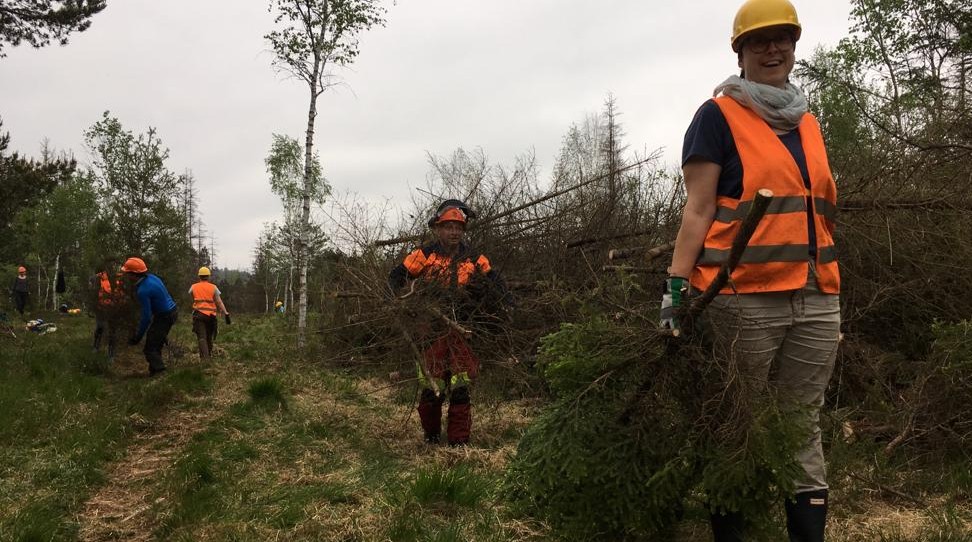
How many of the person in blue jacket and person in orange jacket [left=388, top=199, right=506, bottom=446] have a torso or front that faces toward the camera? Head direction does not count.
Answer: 1

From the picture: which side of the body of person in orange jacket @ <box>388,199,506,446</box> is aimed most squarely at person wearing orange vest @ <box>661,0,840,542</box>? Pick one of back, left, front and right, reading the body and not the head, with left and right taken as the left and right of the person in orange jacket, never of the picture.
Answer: front

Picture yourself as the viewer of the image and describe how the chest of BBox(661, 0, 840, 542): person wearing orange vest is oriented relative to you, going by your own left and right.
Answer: facing the viewer and to the right of the viewer

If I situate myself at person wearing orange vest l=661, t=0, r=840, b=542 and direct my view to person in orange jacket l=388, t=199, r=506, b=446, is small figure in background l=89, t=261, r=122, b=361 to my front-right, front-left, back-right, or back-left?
front-left

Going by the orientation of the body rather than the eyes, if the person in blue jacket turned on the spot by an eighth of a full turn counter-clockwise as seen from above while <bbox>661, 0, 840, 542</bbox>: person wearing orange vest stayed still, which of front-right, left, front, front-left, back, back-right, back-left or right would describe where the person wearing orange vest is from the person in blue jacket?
front-left

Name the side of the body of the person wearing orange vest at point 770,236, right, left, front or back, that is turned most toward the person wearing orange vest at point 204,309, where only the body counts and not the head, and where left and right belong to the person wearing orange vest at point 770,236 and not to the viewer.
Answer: back

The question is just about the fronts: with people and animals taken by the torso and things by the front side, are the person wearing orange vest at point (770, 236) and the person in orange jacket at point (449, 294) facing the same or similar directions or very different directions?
same or similar directions

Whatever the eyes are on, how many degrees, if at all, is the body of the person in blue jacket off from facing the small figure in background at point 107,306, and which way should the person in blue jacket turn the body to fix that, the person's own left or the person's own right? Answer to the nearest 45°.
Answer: approximately 45° to the person's own right

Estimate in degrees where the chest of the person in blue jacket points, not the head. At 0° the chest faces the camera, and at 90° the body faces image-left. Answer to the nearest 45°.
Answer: approximately 90°

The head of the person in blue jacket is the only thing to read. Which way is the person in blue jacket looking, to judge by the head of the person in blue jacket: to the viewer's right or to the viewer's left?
to the viewer's left

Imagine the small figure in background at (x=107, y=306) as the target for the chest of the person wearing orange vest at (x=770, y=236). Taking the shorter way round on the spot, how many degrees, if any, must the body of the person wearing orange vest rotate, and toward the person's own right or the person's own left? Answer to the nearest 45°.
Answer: approximately 180°

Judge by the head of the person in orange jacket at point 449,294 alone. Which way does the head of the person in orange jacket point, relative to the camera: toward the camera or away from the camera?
toward the camera

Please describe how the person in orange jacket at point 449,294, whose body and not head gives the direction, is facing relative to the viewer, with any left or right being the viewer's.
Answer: facing the viewer

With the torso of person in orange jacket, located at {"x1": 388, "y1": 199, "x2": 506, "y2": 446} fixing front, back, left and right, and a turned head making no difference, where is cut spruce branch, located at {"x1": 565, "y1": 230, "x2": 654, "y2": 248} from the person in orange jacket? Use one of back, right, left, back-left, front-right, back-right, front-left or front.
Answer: back-left
